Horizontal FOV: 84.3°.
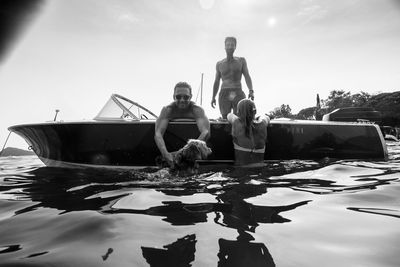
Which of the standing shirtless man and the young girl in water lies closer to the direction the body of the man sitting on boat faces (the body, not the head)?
the young girl in water

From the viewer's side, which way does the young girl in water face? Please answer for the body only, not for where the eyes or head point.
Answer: away from the camera

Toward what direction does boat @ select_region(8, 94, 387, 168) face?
to the viewer's left

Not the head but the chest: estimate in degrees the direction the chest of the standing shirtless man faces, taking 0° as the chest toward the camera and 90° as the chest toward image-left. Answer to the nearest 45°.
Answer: approximately 0°

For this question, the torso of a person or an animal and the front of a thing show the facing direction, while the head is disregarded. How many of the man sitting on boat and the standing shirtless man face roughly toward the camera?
2

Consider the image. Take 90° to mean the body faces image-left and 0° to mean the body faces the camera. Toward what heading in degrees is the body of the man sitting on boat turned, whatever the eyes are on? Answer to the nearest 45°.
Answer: approximately 0°

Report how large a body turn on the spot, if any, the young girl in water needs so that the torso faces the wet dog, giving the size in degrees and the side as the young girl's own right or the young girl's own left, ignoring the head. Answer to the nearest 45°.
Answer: approximately 135° to the young girl's own left

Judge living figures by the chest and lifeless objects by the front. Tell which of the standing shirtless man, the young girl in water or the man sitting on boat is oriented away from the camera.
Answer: the young girl in water

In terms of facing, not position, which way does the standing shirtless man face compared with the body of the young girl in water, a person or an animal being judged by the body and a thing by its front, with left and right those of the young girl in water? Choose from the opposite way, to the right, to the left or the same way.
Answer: the opposite way

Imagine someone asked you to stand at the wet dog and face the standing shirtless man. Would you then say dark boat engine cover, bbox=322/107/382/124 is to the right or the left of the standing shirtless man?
right

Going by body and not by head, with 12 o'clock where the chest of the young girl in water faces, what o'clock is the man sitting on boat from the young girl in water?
The man sitting on boat is roughly at 9 o'clock from the young girl in water.

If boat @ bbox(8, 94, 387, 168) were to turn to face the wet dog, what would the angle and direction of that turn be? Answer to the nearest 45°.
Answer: approximately 135° to its left
